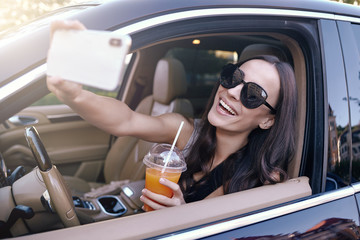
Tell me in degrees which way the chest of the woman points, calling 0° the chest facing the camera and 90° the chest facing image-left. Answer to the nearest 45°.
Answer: approximately 45°
